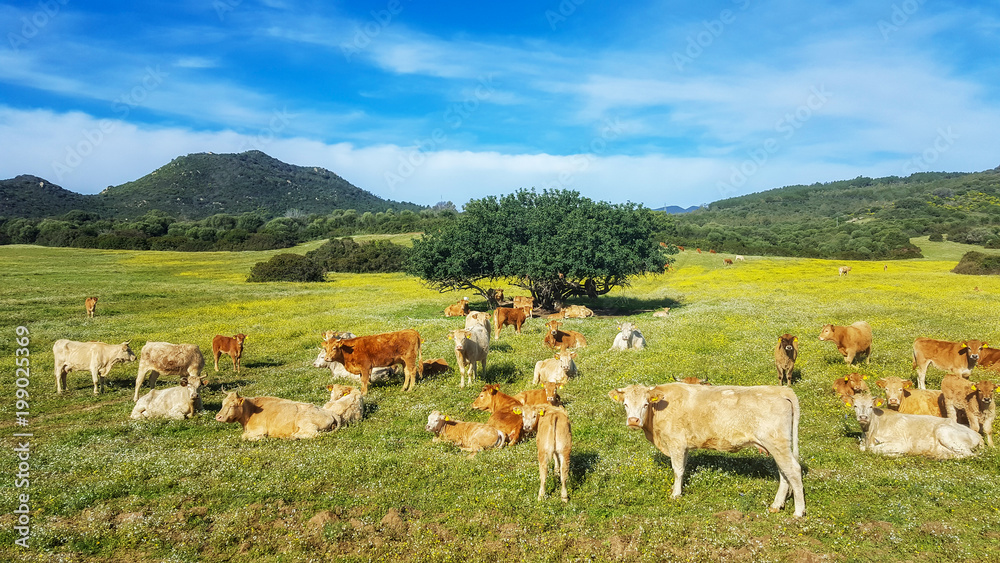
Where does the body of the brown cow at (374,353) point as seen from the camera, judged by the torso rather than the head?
to the viewer's left

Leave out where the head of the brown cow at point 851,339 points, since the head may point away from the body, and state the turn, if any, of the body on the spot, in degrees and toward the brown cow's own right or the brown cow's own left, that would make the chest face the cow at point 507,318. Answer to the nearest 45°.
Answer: approximately 45° to the brown cow's own right

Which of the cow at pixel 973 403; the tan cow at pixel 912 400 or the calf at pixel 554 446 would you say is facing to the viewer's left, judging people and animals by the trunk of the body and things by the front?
the tan cow

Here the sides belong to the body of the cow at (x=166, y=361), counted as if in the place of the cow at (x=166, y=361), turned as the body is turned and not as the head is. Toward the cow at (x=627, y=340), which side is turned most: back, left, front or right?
front

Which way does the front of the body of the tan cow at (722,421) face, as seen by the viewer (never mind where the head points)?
to the viewer's left

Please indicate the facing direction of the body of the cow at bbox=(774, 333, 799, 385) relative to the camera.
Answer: toward the camera

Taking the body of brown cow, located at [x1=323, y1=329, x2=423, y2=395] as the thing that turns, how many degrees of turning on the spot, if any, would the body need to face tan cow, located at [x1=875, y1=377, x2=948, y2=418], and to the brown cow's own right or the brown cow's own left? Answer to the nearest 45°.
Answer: approximately 135° to the brown cow's own left

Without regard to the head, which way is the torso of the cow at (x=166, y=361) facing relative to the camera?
to the viewer's right

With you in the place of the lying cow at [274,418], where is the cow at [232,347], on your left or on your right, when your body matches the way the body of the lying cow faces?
on your right

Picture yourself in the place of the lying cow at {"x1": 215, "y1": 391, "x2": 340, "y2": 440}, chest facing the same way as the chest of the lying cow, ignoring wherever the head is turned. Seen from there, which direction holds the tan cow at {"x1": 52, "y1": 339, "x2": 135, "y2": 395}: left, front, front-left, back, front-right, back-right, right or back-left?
front-right

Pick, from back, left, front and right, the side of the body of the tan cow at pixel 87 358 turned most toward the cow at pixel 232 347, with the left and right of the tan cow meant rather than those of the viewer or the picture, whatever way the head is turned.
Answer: front

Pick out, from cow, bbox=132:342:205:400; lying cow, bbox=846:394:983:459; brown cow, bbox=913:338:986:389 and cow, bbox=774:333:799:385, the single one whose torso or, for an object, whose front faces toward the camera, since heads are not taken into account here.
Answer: cow, bbox=774:333:799:385
